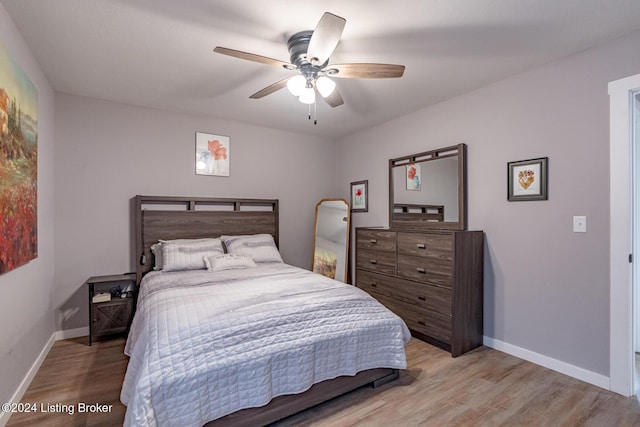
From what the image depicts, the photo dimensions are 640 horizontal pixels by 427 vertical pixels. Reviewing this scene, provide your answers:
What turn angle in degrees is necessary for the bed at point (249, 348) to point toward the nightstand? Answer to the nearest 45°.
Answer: approximately 180°

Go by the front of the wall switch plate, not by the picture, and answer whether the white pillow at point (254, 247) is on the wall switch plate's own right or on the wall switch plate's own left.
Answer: on the wall switch plate's own right

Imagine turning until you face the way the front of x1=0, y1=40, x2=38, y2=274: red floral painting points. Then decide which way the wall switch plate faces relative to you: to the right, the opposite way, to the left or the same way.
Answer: the opposite way

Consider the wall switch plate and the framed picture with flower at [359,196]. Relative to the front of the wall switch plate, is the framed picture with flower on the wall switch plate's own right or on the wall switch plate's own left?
on the wall switch plate's own right

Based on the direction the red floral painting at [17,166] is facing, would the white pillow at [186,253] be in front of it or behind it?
in front

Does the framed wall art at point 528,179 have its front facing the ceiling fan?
yes

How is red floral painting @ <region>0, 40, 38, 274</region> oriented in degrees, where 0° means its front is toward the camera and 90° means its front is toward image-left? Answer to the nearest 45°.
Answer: approximately 270°

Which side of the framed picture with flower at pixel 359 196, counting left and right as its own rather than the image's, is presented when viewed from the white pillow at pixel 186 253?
front

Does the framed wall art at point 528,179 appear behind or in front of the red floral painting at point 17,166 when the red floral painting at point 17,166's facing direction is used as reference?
in front

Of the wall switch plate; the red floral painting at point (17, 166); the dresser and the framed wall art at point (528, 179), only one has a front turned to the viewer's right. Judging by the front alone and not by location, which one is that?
the red floral painting

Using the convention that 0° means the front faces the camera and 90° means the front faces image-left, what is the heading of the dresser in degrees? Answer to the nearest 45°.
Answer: approximately 45°

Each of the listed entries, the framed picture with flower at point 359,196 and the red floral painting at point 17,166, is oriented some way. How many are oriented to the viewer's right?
1

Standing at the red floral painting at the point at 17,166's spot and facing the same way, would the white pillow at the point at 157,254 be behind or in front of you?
in front
